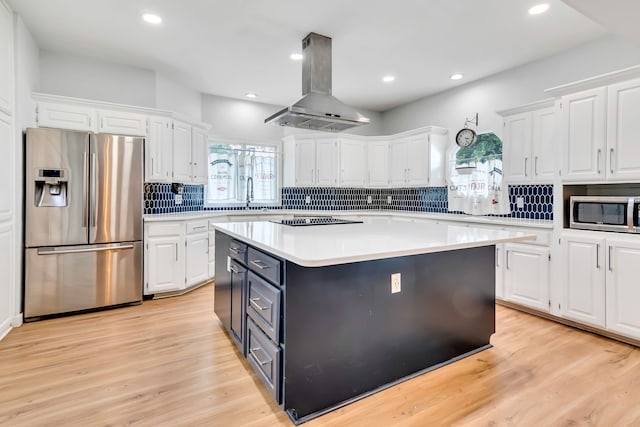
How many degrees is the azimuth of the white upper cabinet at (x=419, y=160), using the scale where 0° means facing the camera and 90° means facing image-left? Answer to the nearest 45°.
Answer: approximately 45°

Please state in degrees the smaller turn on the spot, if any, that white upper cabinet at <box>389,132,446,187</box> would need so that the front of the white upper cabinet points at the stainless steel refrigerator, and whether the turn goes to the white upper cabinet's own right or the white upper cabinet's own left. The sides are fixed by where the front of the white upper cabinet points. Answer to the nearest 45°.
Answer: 0° — it already faces it

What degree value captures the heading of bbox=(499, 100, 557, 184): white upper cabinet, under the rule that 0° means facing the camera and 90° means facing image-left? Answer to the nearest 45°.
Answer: approximately 45°

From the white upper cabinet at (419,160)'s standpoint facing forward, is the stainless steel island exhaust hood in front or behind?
in front

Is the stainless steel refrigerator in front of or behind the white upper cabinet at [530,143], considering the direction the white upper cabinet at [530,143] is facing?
in front

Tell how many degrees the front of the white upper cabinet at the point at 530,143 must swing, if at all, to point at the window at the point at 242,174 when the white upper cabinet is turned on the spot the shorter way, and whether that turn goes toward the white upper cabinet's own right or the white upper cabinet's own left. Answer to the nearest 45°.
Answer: approximately 45° to the white upper cabinet's own right

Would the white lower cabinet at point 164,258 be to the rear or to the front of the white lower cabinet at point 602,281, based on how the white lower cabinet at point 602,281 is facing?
to the front

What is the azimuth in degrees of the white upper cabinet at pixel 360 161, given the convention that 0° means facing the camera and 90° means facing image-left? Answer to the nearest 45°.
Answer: approximately 0°

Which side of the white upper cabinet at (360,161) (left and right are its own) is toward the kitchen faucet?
right

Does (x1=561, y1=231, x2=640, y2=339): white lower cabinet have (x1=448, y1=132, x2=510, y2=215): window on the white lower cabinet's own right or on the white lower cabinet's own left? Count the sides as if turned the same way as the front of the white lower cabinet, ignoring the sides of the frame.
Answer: on the white lower cabinet's own right
